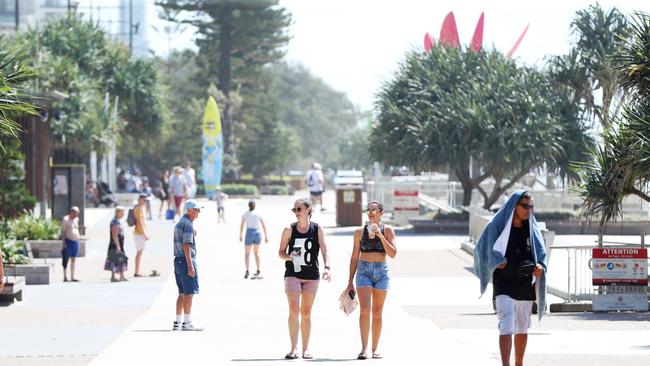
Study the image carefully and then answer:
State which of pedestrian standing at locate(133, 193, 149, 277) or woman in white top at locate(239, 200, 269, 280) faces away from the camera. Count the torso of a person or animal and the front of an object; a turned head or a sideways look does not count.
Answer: the woman in white top

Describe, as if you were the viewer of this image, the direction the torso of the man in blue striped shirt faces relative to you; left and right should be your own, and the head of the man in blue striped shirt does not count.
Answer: facing to the right of the viewer

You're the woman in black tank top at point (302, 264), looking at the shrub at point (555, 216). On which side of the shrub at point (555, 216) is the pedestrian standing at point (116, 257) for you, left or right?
left

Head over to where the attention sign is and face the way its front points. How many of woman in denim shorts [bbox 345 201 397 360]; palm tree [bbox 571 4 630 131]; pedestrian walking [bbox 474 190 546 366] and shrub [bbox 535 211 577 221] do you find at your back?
2

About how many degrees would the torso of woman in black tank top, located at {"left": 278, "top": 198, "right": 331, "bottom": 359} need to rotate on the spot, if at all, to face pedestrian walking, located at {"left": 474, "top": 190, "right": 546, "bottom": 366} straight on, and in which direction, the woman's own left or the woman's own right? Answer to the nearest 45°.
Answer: approximately 45° to the woman's own left

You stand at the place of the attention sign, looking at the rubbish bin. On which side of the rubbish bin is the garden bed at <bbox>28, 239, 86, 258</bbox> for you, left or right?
left

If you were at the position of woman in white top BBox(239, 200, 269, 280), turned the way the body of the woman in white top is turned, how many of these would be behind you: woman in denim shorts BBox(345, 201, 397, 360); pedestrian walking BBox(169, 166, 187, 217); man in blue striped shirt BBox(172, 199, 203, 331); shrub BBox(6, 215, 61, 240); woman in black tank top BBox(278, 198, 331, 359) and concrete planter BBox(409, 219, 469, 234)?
3

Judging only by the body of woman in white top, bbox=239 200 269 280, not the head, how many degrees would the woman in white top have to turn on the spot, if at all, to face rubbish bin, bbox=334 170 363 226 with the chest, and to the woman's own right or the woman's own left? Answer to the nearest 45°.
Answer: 0° — they already face it

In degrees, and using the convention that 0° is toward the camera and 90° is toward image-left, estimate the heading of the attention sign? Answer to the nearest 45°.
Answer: approximately 0°
